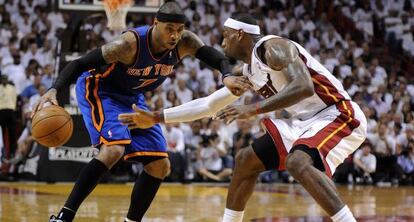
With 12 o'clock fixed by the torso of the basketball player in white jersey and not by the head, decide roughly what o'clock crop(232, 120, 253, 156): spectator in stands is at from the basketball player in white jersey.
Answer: The spectator in stands is roughly at 3 o'clock from the basketball player in white jersey.

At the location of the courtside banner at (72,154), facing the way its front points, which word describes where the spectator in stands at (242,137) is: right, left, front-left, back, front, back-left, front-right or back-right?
left

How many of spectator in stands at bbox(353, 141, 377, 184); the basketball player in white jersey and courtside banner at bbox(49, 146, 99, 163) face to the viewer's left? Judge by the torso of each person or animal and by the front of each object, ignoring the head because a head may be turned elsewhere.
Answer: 1

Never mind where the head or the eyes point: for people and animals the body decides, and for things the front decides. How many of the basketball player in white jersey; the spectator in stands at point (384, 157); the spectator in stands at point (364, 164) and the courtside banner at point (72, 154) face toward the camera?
3

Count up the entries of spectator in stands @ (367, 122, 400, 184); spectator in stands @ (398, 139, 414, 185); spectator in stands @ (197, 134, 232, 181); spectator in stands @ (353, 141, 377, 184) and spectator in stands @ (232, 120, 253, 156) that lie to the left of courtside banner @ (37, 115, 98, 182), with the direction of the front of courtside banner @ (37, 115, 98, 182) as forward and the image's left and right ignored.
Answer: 5

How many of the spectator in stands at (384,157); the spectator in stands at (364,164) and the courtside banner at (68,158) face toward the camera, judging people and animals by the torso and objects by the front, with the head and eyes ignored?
3

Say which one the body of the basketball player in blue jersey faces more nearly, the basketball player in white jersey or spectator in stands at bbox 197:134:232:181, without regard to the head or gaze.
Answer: the basketball player in white jersey

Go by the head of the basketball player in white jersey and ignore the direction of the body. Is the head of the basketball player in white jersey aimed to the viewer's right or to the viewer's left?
to the viewer's left

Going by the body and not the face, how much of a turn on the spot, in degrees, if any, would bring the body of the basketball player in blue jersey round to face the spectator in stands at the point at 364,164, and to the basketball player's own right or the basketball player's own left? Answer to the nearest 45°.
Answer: approximately 90° to the basketball player's own left

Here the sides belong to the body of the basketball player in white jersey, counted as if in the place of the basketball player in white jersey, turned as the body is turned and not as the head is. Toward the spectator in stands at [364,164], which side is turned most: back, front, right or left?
right

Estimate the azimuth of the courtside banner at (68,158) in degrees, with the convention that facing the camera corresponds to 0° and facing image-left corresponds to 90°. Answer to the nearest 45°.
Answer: approximately 0°

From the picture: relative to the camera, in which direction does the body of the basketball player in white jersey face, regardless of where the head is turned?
to the viewer's left
